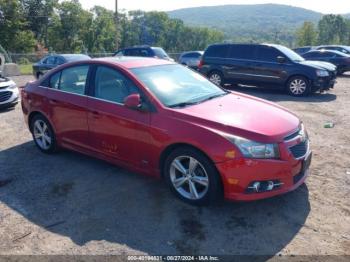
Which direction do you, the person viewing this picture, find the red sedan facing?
facing the viewer and to the right of the viewer

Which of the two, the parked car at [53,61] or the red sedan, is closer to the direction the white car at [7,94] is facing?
the red sedan

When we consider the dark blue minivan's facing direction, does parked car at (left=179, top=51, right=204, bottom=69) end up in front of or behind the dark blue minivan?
behind

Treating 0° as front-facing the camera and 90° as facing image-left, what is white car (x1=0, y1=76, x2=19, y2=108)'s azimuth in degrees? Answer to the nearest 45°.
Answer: approximately 315°

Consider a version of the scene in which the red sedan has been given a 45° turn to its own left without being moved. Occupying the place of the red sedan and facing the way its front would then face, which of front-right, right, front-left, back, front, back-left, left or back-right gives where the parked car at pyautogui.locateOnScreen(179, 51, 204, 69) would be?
left

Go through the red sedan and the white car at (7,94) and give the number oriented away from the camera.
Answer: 0

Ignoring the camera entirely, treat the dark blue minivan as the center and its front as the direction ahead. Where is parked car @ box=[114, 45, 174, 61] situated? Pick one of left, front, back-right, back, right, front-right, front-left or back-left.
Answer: back

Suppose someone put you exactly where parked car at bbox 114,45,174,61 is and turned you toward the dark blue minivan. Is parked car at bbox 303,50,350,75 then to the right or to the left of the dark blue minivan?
left

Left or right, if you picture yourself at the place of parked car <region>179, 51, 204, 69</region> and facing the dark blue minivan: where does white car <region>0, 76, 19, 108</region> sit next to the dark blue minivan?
right
